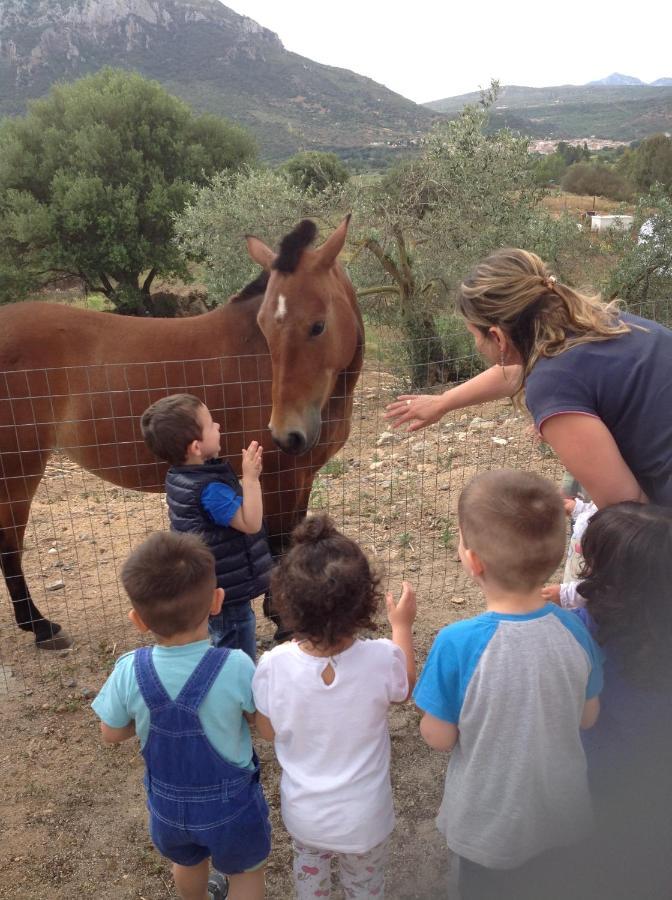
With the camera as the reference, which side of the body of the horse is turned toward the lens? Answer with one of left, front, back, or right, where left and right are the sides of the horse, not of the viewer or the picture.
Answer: right

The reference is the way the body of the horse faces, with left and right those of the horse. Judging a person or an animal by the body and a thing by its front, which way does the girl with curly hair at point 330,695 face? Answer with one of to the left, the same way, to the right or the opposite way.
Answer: to the left

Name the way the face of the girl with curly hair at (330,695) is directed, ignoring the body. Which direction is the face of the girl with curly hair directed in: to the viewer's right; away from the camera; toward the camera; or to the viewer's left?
away from the camera

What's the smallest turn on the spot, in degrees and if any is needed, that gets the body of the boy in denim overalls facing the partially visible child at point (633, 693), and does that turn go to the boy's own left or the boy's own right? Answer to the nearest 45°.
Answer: approximately 90° to the boy's own right

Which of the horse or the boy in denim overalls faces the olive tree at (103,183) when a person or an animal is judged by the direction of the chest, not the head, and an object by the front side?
the boy in denim overalls

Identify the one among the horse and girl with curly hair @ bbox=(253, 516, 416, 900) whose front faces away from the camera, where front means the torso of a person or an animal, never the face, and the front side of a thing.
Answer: the girl with curly hair

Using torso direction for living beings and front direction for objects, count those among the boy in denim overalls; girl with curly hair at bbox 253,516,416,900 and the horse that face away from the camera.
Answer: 2

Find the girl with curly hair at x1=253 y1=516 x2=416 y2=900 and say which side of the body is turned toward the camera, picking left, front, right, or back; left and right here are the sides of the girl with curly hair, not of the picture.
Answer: back

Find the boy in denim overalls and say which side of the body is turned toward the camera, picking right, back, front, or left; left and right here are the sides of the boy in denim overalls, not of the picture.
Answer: back

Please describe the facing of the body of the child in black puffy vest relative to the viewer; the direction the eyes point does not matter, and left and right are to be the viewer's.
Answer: facing away from the viewer and to the right of the viewer

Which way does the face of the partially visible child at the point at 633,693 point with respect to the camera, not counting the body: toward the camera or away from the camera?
away from the camera

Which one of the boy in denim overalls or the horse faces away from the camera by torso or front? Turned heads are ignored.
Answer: the boy in denim overalls
